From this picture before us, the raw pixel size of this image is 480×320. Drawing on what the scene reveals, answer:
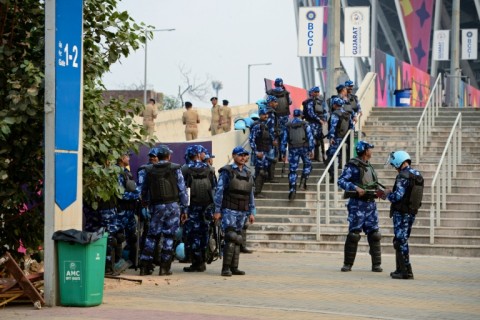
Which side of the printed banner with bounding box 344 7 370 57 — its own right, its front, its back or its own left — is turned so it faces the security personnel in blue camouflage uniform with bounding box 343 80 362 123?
front

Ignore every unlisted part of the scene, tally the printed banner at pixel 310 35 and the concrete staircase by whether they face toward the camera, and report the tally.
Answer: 2

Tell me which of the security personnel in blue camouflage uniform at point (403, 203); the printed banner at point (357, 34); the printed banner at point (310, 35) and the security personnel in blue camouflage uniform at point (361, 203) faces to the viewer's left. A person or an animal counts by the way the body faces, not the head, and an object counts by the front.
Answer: the security personnel in blue camouflage uniform at point (403, 203)

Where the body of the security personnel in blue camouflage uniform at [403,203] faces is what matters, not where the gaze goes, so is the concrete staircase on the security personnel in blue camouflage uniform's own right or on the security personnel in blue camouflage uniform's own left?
on the security personnel in blue camouflage uniform's own right

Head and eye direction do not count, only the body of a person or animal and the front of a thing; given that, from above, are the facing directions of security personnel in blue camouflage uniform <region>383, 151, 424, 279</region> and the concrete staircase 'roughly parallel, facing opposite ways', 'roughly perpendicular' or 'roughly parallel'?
roughly perpendicular

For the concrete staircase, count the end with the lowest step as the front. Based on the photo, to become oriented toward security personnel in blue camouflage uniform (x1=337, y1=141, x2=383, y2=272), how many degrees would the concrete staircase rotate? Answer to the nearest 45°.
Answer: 0° — it already faces them

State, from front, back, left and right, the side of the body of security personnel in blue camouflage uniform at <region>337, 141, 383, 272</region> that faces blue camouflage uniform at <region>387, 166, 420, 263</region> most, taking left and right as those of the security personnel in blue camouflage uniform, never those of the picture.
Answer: front

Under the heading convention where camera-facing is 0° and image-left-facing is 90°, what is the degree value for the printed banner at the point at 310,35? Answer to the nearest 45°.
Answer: approximately 0°

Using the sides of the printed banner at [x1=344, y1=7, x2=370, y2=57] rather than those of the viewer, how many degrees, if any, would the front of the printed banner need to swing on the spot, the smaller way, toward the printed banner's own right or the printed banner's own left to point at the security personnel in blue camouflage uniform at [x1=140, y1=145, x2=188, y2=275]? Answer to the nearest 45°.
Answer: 0° — it already faces them

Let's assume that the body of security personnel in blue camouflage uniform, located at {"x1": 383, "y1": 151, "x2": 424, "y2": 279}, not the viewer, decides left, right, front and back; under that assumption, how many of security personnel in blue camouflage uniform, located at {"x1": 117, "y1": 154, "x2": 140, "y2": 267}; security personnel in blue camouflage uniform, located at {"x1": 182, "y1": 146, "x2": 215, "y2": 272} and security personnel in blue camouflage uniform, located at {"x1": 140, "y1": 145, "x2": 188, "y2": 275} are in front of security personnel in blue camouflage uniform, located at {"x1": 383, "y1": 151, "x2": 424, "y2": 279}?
3
